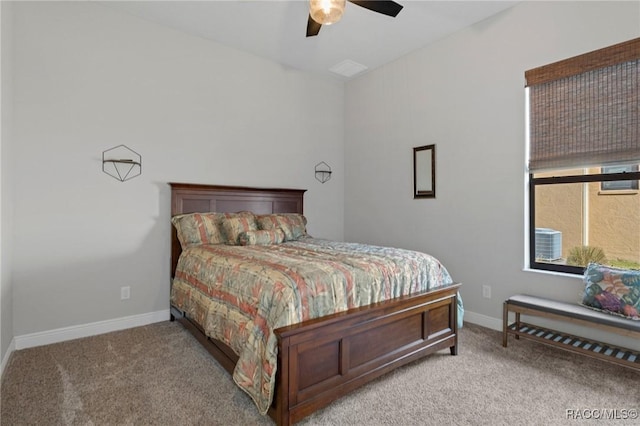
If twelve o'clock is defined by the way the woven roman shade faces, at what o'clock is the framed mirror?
The framed mirror is roughly at 2 o'clock from the woven roman shade.

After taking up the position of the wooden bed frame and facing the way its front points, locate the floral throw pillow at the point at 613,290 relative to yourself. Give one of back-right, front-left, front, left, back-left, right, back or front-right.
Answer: front-left

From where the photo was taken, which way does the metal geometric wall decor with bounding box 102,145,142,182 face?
toward the camera

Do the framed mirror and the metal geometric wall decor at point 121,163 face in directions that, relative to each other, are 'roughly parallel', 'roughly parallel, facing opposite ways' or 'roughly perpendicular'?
roughly perpendicular

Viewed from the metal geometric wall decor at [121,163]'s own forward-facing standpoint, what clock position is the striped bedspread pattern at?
The striped bedspread pattern is roughly at 11 o'clock from the metal geometric wall decor.

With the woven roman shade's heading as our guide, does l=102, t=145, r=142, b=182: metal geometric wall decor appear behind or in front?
in front

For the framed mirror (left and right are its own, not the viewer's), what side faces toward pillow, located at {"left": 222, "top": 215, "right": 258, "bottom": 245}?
front

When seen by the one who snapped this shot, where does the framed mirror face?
facing the viewer and to the left of the viewer

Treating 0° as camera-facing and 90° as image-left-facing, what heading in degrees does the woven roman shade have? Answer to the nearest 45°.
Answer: approximately 45°

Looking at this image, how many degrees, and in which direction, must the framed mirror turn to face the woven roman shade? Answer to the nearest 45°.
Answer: approximately 90° to its left
